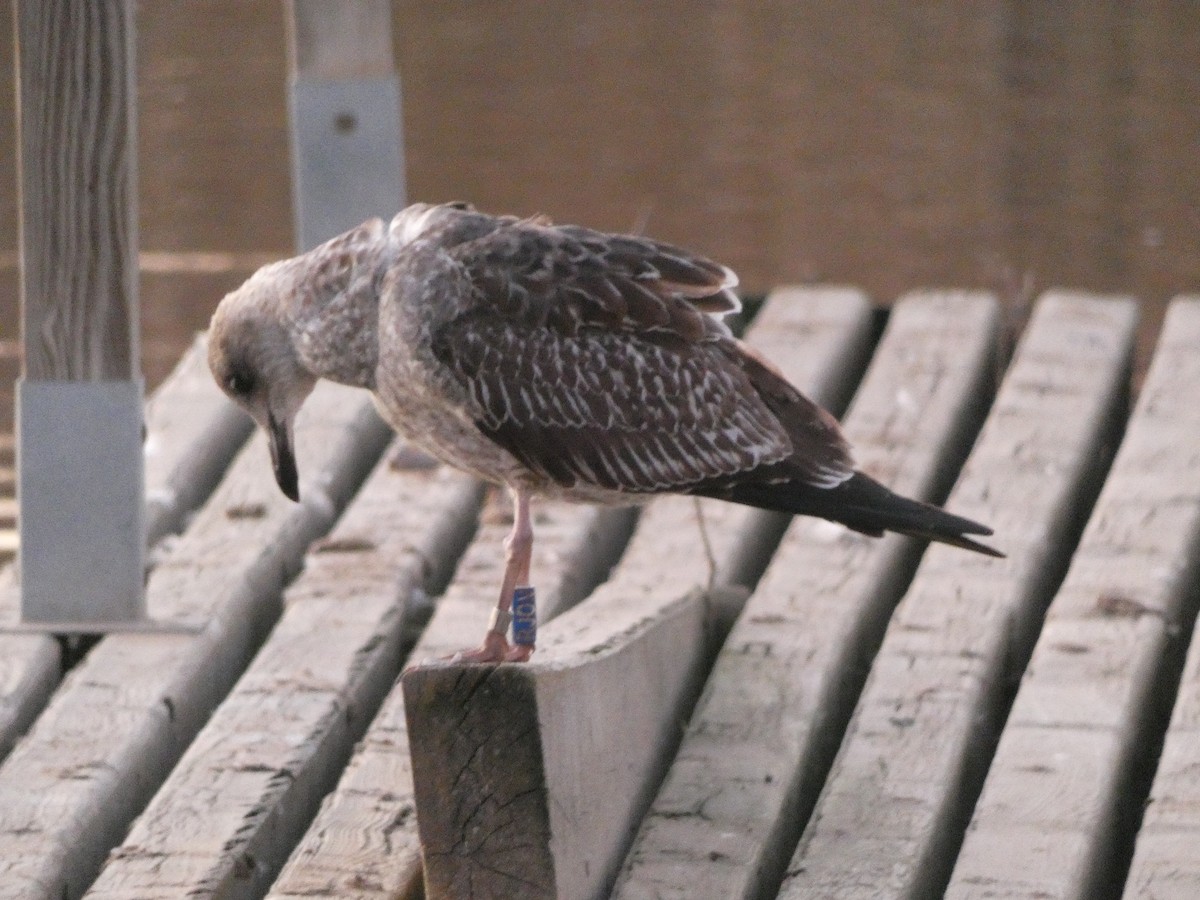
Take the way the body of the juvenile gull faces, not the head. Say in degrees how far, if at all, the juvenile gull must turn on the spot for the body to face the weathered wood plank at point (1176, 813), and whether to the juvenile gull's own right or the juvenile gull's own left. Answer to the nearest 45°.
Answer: approximately 135° to the juvenile gull's own left

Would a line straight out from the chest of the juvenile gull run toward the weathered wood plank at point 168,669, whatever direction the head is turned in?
yes

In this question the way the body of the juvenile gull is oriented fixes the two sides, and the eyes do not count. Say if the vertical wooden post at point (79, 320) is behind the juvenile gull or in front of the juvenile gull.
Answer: in front

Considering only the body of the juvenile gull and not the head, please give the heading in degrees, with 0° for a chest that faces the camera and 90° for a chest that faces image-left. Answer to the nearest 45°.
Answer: approximately 90°

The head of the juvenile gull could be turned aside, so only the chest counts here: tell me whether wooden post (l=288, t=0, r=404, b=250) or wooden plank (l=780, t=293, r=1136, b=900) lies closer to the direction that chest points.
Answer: the wooden post

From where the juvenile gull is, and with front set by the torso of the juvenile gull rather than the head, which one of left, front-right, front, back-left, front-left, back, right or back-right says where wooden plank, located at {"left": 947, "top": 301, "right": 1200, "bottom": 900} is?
back

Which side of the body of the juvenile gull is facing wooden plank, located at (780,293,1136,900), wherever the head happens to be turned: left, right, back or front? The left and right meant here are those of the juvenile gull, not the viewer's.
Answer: back
